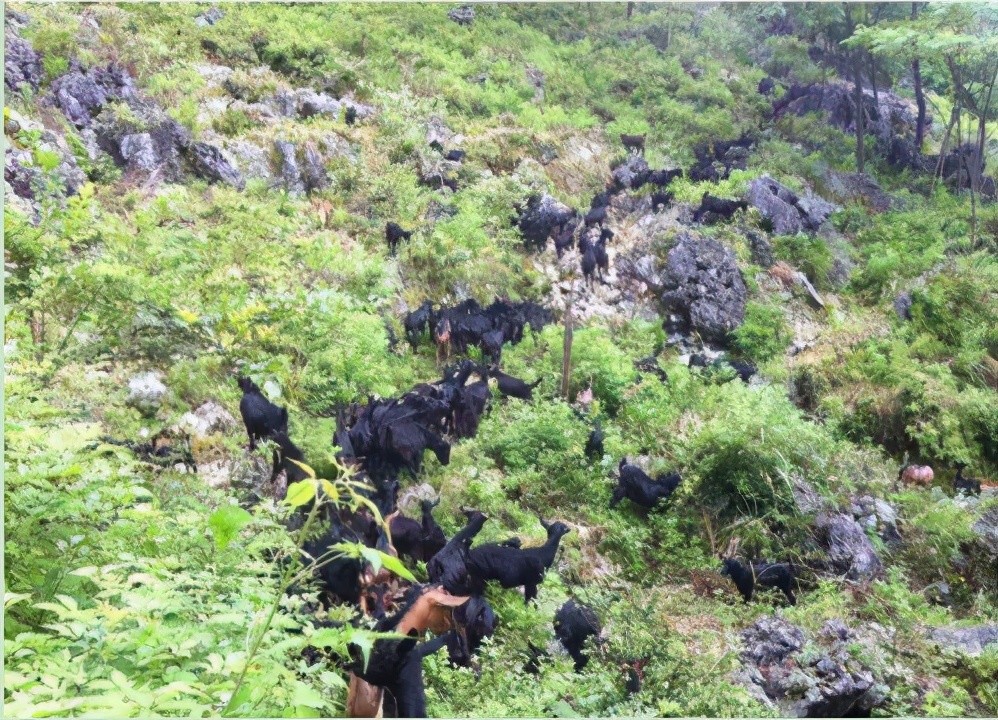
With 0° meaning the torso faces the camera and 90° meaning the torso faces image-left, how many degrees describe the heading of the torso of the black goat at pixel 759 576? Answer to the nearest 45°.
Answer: approximately 90°

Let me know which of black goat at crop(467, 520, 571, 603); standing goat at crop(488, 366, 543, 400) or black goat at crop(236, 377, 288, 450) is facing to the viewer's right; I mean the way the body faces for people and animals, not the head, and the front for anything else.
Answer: black goat at crop(467, 520, 571, 603)

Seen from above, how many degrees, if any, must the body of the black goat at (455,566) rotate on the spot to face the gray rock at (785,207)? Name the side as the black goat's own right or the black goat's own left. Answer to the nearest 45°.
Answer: approximately 45° to the black goat's own left

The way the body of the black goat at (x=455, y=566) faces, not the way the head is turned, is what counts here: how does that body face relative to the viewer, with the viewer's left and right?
facing to the right of the viewer

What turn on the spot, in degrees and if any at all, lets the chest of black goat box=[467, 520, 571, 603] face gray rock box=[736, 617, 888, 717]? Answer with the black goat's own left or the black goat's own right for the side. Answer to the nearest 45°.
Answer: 0° — it already faces it

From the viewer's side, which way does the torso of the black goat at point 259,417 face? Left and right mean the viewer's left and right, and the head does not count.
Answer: facing to the left of the viewer

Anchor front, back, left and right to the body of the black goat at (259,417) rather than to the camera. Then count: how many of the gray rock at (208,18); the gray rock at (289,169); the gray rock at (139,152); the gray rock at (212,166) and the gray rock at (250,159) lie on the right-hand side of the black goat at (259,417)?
5

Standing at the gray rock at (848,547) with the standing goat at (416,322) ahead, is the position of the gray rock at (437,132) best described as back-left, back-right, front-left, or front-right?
front-right

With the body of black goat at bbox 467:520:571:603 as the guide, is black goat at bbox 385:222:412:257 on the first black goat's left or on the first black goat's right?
on the first black goat's left

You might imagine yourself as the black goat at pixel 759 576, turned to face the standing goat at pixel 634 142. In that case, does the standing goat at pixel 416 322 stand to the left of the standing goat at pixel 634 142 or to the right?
left
